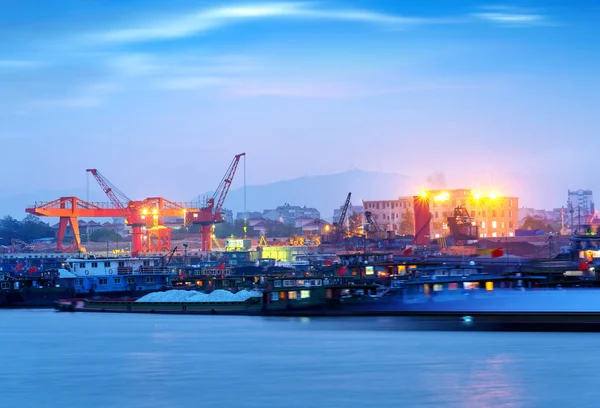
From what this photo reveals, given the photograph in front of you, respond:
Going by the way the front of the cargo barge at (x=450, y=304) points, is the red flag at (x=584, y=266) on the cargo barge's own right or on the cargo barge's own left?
on the cargo barge's own right

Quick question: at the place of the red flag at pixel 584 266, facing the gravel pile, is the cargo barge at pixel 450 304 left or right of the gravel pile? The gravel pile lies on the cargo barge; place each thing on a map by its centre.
left
